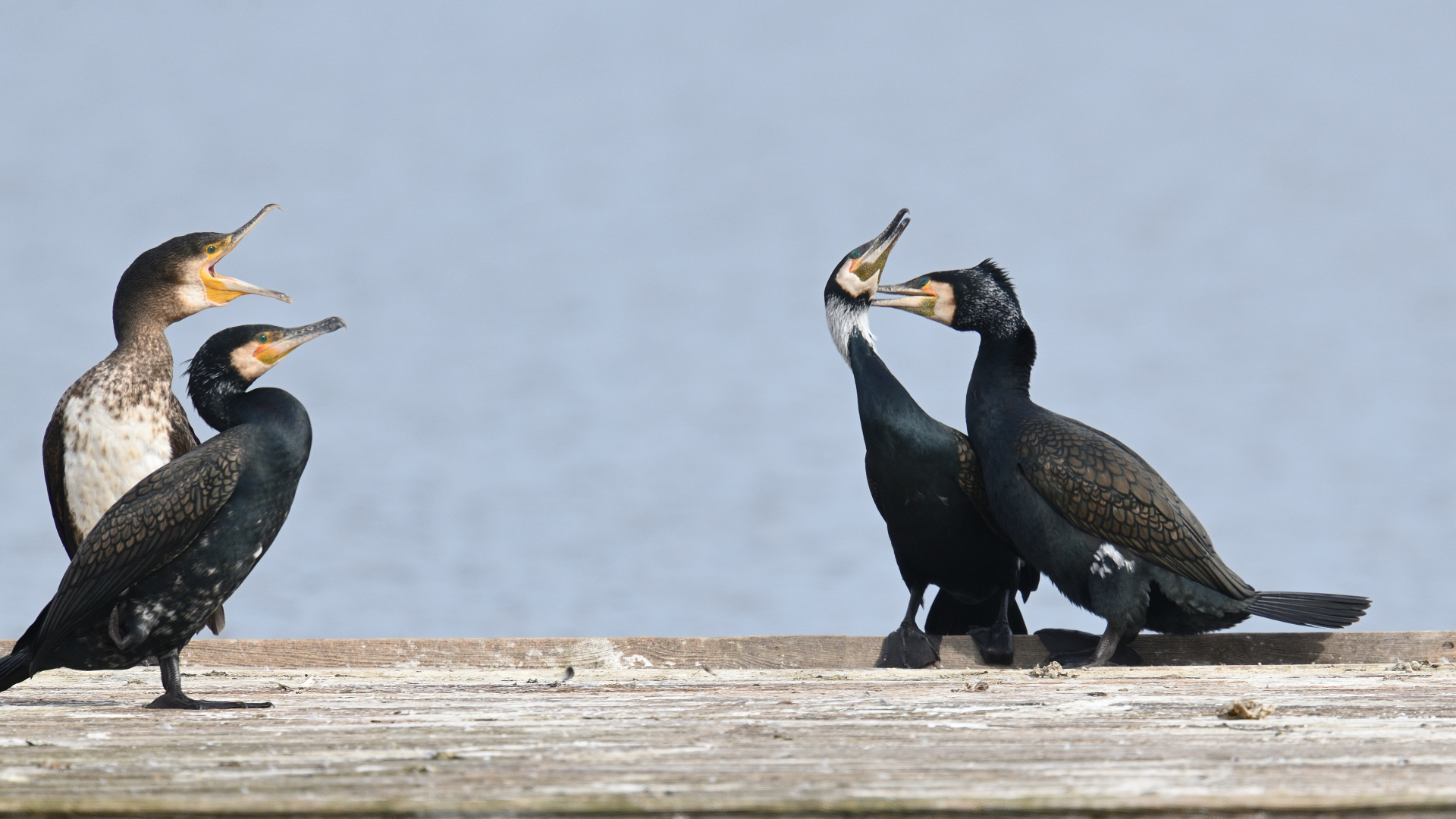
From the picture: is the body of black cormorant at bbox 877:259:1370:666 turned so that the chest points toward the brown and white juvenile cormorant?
yes

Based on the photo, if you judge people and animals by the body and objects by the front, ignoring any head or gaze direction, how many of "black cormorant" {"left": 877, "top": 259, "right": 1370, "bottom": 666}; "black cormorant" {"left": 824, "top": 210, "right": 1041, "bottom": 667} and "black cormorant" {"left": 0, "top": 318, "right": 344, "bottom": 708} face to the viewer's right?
1

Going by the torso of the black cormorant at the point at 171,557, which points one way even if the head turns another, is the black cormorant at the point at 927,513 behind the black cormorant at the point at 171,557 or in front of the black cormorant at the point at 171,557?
in front

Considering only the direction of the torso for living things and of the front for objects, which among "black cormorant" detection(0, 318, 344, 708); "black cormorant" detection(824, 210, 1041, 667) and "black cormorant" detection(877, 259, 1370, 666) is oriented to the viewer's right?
"black cormorant" detection(0, 318, 344, 708)

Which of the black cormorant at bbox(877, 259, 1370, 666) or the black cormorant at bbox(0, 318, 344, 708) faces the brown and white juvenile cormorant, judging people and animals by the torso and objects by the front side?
the black cormorant at bbox(877, 259, 1370, 666)

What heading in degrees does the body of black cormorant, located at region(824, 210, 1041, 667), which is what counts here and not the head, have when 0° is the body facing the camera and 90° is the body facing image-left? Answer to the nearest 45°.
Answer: approximately 45°

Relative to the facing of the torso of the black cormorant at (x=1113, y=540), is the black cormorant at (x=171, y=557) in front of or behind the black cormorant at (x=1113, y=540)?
in front

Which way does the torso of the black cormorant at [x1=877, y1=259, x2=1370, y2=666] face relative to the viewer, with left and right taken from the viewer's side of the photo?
facing to the left of the viewer

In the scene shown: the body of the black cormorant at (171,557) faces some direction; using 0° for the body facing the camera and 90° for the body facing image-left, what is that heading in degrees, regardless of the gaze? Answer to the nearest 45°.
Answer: approximately 270°

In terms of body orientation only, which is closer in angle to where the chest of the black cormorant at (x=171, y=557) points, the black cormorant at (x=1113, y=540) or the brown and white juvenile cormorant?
the black cormorant

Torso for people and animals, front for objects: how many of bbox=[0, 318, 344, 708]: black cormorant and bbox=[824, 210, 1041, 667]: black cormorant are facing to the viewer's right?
1

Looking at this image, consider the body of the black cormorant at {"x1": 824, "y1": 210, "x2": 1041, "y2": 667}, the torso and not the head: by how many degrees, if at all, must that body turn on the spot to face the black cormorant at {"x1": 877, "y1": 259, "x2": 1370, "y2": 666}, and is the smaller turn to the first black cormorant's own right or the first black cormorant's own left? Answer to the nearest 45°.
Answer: approximately 90° to the first black cormorant's own left

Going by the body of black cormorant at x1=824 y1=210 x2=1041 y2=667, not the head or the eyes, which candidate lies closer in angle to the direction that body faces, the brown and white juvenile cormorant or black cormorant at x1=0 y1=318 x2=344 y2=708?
the black cormorant

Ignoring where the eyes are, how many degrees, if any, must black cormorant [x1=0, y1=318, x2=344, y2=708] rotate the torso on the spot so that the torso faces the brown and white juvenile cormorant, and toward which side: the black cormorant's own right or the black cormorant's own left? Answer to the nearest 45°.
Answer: approximately 90° to the black cormorant's own left
